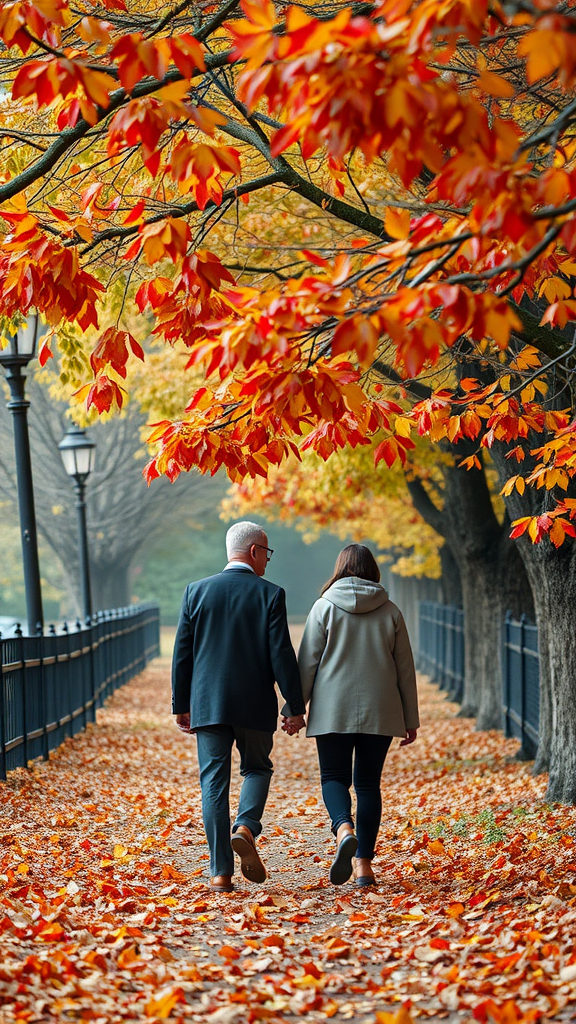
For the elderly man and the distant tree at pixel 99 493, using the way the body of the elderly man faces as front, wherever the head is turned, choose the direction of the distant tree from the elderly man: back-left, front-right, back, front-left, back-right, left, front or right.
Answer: front

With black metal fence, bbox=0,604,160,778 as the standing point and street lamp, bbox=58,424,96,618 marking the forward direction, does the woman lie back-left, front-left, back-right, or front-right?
back-right

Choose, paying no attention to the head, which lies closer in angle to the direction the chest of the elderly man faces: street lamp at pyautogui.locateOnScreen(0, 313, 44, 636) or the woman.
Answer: the street lamp

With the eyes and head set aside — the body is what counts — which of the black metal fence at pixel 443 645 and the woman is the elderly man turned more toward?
the black metal fence

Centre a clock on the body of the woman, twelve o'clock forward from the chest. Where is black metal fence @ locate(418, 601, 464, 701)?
The black metal fence is roughly at 12 o'clock from the woman.

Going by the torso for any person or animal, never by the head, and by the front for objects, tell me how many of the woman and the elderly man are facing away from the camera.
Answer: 2

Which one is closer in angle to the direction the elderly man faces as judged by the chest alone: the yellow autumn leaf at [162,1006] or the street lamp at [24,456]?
the street lamp

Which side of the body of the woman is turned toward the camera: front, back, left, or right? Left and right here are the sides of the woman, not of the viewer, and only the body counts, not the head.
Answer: back

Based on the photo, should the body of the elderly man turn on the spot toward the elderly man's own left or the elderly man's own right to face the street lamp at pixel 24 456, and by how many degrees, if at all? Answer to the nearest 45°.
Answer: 0° — they already face it

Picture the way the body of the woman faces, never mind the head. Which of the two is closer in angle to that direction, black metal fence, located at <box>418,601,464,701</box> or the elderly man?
the black metal fence

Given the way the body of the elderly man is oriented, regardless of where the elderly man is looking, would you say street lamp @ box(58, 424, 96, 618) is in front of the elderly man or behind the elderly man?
in front

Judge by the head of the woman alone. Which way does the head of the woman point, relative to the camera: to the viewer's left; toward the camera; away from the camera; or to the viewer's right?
away from the camera

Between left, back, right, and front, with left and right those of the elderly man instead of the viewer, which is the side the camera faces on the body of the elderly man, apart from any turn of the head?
back

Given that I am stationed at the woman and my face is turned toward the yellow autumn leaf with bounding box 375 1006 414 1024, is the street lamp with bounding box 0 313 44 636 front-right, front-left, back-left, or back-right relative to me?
back-right

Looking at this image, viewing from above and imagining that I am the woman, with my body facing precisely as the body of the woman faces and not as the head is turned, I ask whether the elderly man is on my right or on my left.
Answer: on my left

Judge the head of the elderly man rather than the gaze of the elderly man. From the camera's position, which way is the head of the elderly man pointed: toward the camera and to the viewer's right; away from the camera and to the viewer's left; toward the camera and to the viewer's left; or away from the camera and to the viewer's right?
away from the camera and to the viewer's right

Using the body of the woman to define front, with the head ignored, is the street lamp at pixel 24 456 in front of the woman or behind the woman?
in front

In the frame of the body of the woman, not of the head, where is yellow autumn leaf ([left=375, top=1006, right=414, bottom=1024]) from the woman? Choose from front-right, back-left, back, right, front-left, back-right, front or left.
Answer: back
